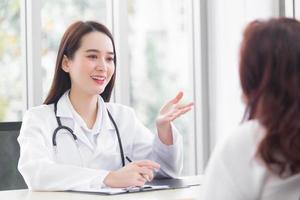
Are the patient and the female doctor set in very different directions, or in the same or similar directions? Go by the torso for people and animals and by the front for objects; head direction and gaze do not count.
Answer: very different directions

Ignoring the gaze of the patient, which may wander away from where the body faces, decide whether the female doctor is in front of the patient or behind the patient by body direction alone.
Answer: in front

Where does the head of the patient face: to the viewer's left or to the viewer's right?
to the viewer's left

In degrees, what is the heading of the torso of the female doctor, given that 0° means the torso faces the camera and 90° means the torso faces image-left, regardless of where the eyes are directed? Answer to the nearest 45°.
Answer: approximately 315°

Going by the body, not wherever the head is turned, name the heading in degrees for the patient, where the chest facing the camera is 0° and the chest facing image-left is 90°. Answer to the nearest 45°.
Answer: approximately 135°
